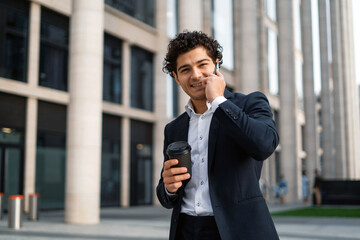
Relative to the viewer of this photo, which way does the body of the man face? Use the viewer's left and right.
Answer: facing the viewer and to the left of the viewer

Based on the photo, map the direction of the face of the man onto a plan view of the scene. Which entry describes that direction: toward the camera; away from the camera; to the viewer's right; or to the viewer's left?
toward the camera
